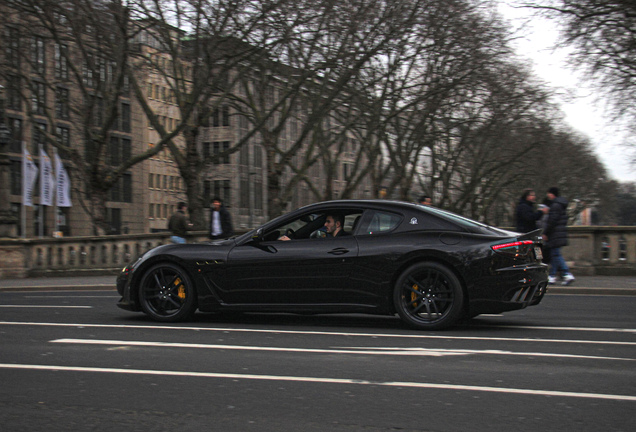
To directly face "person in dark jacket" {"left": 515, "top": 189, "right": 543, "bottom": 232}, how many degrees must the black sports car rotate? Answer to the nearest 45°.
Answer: approximately 135° to its right

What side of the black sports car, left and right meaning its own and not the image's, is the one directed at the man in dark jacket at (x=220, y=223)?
right

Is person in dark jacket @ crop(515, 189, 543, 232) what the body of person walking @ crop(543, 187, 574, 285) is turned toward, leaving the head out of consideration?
yes

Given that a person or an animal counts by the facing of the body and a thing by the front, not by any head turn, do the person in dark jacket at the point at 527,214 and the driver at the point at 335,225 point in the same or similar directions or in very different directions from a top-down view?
very different directions

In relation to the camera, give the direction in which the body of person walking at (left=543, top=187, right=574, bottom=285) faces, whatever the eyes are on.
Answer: to the viewer's left

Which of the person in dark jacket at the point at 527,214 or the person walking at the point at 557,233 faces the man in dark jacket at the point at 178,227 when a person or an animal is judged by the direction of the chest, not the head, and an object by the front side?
the person walking at the point at 557,233

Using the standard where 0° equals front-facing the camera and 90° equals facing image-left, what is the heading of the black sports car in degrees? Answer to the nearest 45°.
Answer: approximately 90°

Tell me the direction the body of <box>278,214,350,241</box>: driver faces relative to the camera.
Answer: to the viewer's left

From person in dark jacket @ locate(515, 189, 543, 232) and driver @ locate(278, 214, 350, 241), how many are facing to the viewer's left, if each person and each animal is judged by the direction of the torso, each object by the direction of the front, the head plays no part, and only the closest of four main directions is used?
1

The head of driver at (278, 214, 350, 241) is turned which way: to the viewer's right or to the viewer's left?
to the viewer's left
